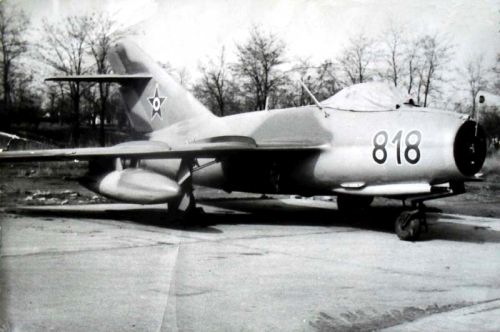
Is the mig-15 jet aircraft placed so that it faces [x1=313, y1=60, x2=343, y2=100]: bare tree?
no

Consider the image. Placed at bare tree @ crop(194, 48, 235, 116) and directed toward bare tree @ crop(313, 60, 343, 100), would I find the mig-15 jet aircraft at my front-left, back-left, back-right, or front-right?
front-right

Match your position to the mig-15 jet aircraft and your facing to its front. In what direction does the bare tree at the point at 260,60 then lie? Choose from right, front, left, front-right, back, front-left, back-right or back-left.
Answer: back-left

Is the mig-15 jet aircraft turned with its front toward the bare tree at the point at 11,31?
no

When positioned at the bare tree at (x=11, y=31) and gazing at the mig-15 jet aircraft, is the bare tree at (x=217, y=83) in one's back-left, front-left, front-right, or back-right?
front-left

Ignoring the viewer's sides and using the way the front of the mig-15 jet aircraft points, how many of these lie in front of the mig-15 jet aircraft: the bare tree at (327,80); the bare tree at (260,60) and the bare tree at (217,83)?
0

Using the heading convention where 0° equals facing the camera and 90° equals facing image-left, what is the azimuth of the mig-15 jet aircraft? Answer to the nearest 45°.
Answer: approximately 315°

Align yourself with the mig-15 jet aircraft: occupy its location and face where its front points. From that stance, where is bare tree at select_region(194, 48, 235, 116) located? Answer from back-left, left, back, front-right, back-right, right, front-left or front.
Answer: back-left
